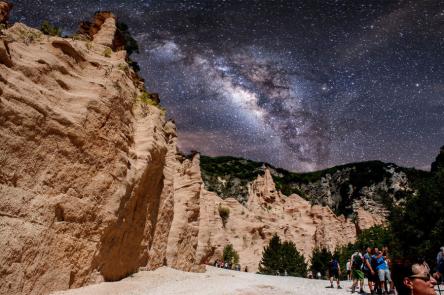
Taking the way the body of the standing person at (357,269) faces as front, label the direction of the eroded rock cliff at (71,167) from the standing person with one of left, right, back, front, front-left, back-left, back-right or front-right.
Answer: back-left

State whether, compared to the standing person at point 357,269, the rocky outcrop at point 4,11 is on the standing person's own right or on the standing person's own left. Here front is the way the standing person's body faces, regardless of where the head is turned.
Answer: on the standing person's own left

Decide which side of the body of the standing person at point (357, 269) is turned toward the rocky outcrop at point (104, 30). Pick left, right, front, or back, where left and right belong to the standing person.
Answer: left

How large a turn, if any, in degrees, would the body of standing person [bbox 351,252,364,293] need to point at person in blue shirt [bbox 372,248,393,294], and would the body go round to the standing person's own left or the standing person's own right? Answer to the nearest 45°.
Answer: approximately 135° to the standing person's own right

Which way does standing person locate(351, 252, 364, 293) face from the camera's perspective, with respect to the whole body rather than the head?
away from the camera

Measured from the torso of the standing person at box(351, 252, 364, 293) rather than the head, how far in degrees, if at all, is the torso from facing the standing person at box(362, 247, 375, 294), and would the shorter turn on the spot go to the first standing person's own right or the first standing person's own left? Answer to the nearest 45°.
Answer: approximately 135° to the first standing person's own right
